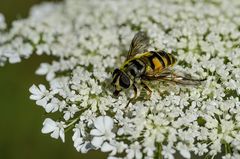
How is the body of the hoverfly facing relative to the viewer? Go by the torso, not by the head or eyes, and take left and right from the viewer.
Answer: facing the viewer and to the left of the viewer
